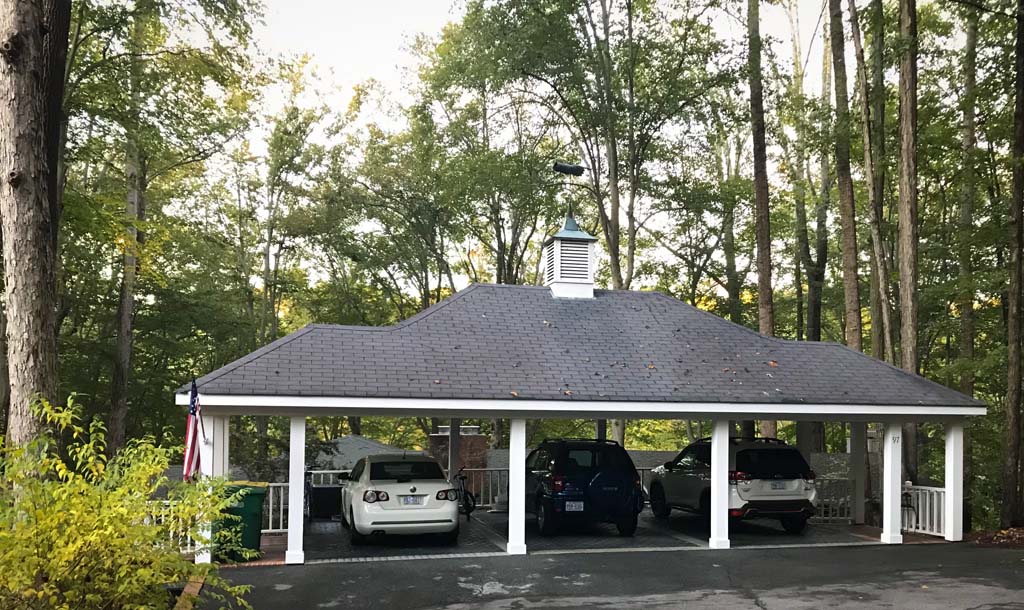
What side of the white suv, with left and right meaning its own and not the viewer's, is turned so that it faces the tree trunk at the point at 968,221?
right

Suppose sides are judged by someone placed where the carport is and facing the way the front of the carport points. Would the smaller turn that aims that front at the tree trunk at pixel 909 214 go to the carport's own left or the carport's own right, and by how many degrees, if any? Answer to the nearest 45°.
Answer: approximately 135° to the carport's own left

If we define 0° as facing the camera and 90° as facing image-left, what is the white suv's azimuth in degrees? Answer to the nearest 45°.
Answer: approximately 135°

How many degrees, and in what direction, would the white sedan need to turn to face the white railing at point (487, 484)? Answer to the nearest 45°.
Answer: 0° — it already faces it

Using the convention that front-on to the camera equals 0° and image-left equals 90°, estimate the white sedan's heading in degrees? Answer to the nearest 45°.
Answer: approximately 180°

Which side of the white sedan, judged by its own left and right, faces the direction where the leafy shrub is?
back

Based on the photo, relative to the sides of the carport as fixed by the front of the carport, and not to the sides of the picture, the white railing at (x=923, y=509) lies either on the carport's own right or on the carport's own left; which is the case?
on the carport's own left
